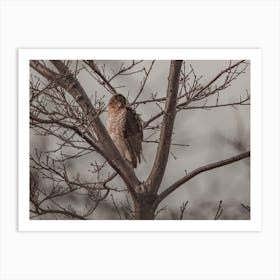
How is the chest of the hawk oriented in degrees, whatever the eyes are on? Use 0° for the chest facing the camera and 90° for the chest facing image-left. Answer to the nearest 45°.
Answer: approximately 45°
